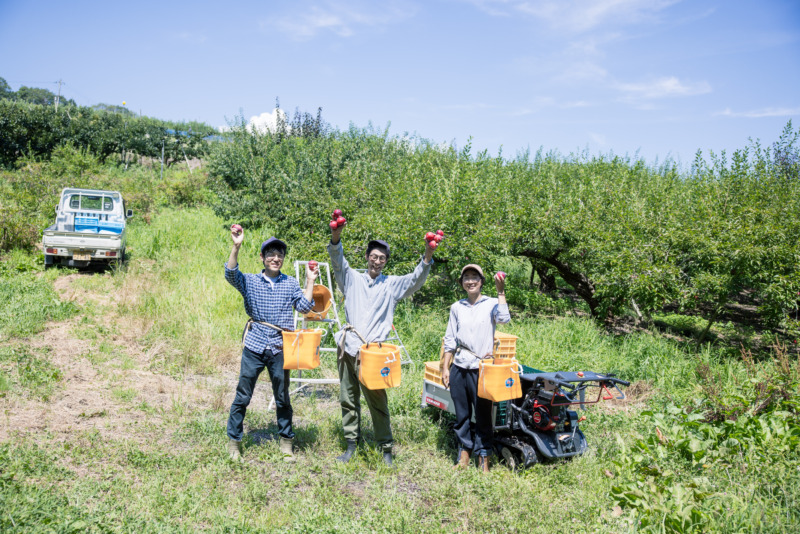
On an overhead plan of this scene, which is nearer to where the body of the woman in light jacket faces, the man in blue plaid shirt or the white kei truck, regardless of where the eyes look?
the man in blue plaid shirt

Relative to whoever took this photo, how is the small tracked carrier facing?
facing away from the viewer and to the left of the viewer

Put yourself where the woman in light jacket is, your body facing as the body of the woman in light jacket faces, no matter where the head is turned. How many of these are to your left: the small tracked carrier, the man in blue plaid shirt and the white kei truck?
1
